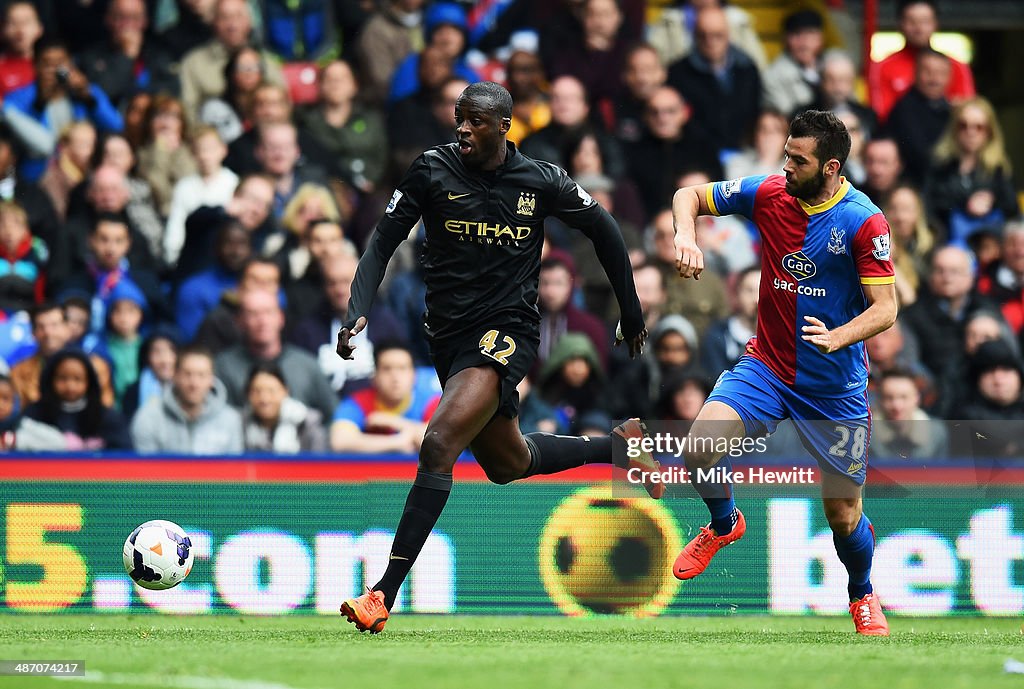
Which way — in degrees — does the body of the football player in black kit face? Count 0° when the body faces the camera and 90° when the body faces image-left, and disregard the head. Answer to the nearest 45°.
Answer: approximately 45°

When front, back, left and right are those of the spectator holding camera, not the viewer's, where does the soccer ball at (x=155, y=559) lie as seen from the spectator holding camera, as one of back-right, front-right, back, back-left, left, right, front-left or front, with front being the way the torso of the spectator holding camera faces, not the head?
front

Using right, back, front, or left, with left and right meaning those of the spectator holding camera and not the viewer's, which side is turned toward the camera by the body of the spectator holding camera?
front

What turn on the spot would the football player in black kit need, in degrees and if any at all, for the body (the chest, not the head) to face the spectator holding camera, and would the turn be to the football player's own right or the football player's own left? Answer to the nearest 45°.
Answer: approximately 90° to the football player's own right

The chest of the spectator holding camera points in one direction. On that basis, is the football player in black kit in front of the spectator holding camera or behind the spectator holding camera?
in front

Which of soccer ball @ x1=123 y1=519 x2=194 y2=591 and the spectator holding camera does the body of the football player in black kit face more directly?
the soccer ball

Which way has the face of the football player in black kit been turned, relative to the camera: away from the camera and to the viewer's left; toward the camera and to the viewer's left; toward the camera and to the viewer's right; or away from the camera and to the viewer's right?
toward the camera and to the viewer's left

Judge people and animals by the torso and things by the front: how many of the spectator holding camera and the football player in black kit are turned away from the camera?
0

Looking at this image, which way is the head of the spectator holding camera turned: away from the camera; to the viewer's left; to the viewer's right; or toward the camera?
toward the camera

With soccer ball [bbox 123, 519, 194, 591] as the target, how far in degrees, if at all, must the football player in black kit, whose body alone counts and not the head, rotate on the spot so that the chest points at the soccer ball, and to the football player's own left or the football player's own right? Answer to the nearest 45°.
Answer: approximately 45° to the football player's own right
